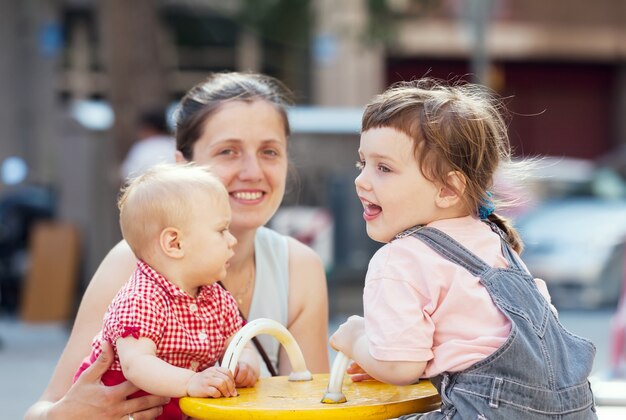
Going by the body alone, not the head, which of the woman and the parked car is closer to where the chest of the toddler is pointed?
the woman

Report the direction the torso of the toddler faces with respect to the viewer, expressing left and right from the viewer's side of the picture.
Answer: facing away from the viewer and to the left of the viewer

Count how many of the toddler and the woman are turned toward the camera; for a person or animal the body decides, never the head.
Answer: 1

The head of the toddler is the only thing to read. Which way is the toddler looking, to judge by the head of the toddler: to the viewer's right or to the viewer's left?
to the viewer's left

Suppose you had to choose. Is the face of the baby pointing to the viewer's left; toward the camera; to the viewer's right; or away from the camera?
to the viewer's right

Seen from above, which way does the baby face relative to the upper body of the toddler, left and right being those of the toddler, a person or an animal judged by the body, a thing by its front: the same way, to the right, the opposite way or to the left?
the opposite way
